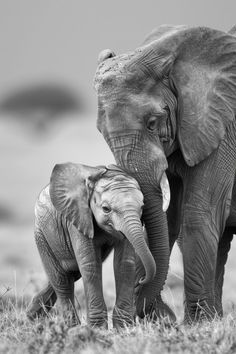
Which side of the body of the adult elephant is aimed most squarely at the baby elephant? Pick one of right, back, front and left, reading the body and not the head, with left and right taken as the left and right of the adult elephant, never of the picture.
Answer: front

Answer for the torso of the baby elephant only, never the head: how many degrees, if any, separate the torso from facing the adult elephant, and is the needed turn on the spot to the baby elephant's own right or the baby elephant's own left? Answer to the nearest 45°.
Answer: approximately 90° to the baby elephant's own left

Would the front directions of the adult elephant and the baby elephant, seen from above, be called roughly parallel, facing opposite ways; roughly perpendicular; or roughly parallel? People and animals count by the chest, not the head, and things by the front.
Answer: roughly perpendicular

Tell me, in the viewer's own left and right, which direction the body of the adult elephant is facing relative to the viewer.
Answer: facing the viewer and to the left of the viewer

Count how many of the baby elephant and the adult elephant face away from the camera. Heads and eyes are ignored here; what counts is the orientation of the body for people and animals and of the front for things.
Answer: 0

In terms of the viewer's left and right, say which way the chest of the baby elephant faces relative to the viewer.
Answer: facing the viewer and to the right of the viewer
